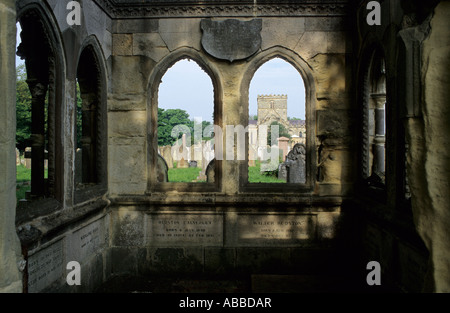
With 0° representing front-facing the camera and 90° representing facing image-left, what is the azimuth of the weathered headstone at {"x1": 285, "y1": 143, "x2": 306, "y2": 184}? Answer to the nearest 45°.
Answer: approximately 0°

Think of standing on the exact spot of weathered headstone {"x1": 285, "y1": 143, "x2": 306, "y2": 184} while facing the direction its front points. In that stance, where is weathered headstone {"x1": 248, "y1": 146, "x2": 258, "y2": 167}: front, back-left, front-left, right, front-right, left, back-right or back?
back

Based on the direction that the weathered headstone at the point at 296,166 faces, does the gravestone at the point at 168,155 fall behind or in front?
behind

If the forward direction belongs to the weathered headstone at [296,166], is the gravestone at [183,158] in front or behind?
behind
